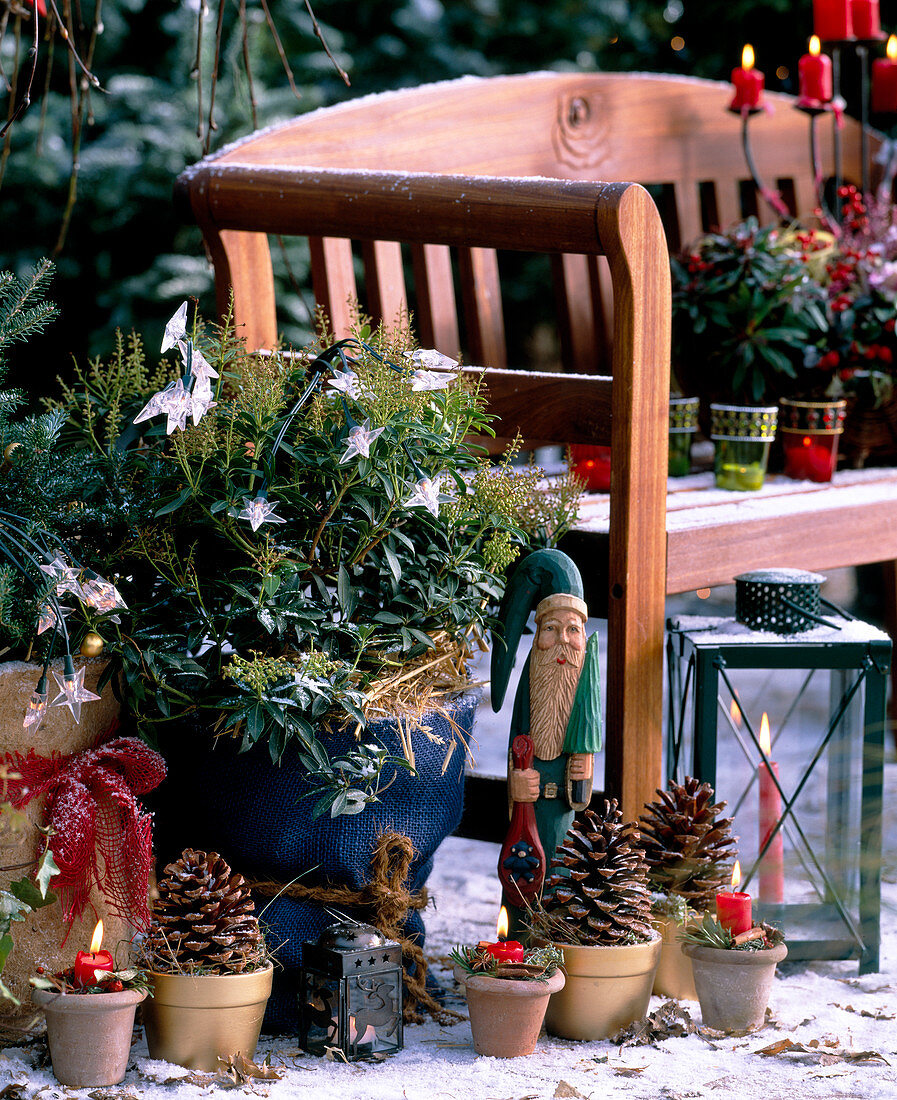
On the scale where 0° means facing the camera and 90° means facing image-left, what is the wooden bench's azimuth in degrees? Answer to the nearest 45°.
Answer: approximately 315°

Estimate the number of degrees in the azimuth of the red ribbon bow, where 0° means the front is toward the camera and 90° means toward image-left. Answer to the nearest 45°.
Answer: approximately 0°

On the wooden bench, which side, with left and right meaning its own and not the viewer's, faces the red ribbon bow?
right

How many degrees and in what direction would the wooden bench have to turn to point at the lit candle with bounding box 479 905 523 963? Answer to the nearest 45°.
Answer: approximately 45° to its right
